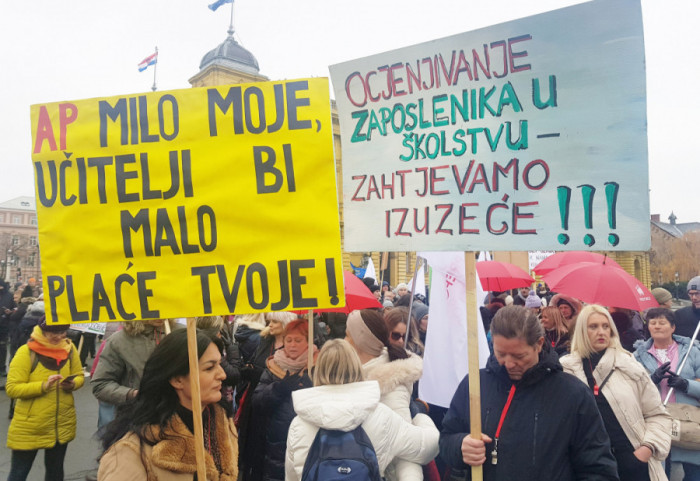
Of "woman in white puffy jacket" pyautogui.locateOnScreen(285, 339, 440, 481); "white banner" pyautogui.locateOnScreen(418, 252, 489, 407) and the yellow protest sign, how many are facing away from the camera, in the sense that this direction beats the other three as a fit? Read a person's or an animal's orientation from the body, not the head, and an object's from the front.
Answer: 1

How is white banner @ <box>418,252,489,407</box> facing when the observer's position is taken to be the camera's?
facing the viewer

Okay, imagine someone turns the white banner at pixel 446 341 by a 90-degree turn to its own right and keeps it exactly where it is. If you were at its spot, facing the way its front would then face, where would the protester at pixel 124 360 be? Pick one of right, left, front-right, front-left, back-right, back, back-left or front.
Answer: front

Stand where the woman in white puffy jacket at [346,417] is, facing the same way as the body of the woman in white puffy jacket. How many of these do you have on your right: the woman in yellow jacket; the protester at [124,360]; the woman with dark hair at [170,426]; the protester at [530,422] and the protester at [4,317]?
1

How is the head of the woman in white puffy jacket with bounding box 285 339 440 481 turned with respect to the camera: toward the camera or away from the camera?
away from the camera

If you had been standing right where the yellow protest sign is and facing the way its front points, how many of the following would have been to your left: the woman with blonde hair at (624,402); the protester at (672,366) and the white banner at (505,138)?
3

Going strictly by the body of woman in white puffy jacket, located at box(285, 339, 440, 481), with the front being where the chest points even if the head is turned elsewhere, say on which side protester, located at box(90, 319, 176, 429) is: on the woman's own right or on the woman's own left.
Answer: on the woman's own left

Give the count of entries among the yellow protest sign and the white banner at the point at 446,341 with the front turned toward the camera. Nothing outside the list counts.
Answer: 2

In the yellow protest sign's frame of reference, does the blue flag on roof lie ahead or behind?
behind

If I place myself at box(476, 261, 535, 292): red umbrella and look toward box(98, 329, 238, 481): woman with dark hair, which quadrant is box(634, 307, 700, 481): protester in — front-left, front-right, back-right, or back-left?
front-left

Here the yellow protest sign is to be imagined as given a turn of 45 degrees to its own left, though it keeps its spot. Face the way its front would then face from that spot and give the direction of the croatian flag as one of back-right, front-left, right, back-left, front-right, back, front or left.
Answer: back-left

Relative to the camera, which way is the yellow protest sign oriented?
toward the camera

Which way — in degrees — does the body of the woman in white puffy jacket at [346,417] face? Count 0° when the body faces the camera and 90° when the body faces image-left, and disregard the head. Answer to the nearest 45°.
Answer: approximately 180°

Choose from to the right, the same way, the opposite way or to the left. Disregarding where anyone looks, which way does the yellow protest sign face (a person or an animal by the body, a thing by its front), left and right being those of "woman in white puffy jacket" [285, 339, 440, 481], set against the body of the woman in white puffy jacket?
the opposite way

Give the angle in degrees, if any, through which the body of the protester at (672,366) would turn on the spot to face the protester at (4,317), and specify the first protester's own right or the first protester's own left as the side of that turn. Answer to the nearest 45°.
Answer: approximately 45° to the first protester's own right

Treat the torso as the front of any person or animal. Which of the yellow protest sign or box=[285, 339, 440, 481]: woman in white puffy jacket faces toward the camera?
the yellow protest sign

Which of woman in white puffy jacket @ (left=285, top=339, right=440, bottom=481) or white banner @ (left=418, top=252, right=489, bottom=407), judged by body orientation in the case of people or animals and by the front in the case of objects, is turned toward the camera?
the white banner
